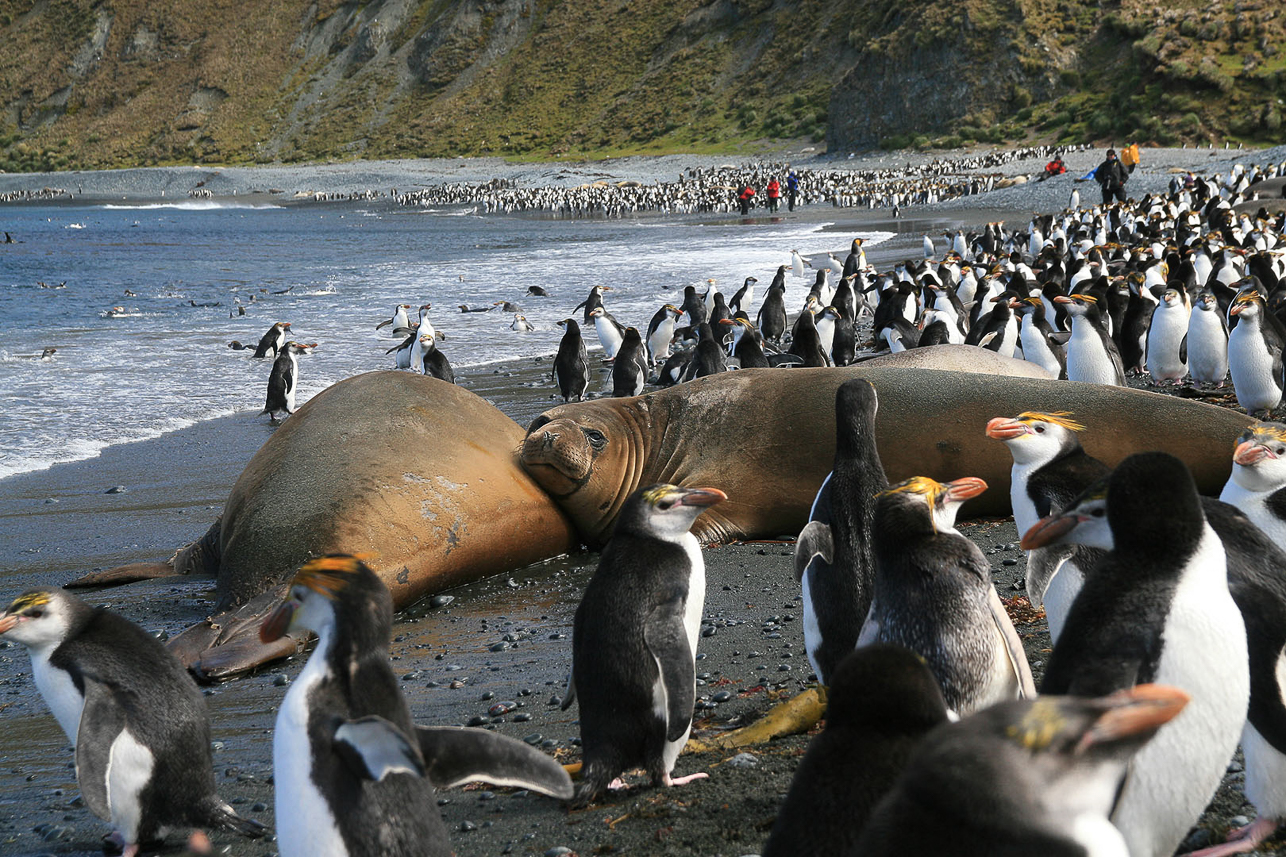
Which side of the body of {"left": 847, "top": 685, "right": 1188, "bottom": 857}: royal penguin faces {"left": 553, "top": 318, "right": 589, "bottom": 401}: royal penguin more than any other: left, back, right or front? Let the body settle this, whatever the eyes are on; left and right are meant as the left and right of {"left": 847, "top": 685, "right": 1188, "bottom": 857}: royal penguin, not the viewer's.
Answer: left

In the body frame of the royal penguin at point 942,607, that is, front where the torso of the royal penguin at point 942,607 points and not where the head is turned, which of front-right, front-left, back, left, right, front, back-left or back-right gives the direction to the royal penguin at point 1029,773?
back-right

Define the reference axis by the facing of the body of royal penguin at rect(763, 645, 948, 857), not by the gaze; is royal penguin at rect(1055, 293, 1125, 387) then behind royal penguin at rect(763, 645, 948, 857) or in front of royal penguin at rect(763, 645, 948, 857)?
in front

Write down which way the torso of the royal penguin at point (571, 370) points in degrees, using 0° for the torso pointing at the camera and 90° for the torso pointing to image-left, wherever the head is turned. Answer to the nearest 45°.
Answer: approximately 180°

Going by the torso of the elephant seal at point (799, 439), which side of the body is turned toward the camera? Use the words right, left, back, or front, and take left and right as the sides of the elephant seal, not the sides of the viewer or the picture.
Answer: left

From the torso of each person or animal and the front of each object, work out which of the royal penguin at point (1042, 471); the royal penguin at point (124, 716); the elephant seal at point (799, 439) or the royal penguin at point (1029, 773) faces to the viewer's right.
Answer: the royal penguin at point (1029, 773)

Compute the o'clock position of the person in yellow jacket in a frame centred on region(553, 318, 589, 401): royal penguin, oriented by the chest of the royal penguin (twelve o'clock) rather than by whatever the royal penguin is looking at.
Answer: The person in yellow jacket is roughly at 1 o'clock from the royal penguin.

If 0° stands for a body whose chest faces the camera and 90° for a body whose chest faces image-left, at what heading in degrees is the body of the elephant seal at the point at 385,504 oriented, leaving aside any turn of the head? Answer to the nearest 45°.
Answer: approximately 225°

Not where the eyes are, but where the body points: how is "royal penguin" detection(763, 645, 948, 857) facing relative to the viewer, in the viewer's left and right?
facing away from the viewer
